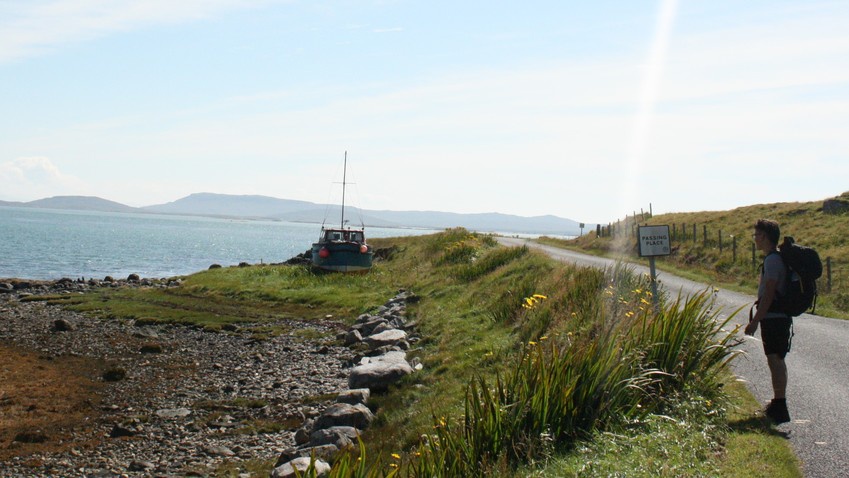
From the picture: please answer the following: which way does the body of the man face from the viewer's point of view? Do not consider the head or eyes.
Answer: to the viewer's left

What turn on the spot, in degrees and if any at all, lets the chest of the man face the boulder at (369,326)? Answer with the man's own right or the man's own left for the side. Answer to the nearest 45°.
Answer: approximately 45° to the man's own right

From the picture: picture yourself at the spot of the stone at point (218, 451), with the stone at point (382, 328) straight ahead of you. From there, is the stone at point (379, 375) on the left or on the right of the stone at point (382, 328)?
right

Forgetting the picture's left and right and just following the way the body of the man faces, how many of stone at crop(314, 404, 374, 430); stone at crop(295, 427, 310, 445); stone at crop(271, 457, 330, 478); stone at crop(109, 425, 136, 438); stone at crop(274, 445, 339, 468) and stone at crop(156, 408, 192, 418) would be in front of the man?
6

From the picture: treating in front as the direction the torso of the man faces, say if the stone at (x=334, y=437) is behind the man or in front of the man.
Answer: in front

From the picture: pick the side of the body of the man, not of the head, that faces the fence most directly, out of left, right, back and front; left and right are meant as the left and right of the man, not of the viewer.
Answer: right

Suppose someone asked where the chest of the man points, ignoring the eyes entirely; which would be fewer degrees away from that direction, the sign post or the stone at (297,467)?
the stone

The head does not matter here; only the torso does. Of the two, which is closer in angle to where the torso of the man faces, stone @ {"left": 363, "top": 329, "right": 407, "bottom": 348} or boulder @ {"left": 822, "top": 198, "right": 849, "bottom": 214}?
the stone

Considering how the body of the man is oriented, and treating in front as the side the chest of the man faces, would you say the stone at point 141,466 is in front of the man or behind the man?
in front

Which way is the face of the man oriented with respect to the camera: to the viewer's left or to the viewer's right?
to the viewer's left

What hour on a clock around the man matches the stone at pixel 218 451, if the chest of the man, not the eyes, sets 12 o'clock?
The stone is roughly at 12 o'clock from the man.

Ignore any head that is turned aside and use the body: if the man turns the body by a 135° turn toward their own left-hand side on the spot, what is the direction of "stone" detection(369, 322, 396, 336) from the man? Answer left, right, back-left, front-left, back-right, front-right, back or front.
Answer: back

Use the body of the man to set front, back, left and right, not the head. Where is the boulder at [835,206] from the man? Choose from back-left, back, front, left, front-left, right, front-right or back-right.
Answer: right

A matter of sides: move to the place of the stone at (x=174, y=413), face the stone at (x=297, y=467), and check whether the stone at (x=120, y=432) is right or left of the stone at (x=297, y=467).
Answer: right

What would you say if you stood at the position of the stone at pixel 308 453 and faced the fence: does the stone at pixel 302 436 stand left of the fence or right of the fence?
left
